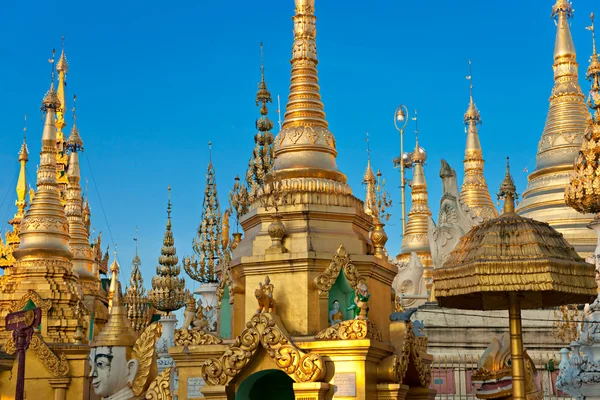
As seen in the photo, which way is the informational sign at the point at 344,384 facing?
toward the camera

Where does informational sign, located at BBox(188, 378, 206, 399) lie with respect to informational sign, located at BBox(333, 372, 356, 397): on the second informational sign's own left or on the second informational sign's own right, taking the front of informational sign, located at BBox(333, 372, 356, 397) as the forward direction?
on the second informational sign's own right

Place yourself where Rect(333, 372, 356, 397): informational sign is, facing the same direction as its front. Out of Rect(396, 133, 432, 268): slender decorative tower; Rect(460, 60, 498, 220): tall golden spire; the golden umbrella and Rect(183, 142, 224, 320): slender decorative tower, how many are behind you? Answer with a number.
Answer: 3

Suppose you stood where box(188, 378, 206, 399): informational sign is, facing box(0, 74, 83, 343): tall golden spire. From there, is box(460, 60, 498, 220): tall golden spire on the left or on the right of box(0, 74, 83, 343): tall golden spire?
right

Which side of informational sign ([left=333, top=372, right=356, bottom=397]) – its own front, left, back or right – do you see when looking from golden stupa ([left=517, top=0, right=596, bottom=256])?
back

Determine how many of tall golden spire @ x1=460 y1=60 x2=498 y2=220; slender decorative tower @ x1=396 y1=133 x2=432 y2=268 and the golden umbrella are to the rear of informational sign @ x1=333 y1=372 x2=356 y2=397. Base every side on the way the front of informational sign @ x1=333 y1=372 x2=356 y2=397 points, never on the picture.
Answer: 2

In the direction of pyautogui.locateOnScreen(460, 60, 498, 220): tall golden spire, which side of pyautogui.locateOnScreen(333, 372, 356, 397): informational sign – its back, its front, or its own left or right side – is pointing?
back

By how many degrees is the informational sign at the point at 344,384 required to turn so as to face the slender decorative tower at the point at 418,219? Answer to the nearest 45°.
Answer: approximately 180°

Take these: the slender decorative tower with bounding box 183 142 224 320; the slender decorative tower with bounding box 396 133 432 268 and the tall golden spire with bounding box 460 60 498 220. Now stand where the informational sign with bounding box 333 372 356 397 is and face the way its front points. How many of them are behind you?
3

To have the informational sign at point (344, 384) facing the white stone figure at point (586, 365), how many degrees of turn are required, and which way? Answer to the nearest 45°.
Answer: approximately 90° to its left

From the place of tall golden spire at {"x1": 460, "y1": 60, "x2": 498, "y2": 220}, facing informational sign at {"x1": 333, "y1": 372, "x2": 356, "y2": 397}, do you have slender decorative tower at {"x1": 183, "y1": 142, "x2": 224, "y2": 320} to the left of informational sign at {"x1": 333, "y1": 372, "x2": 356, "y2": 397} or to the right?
right

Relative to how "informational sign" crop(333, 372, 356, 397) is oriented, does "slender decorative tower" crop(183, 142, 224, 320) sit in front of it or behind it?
behind
